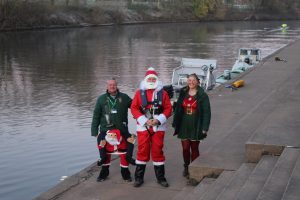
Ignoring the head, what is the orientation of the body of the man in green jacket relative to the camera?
toward the camera

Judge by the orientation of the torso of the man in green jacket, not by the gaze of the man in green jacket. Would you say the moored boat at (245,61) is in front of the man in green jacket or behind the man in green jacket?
behind
